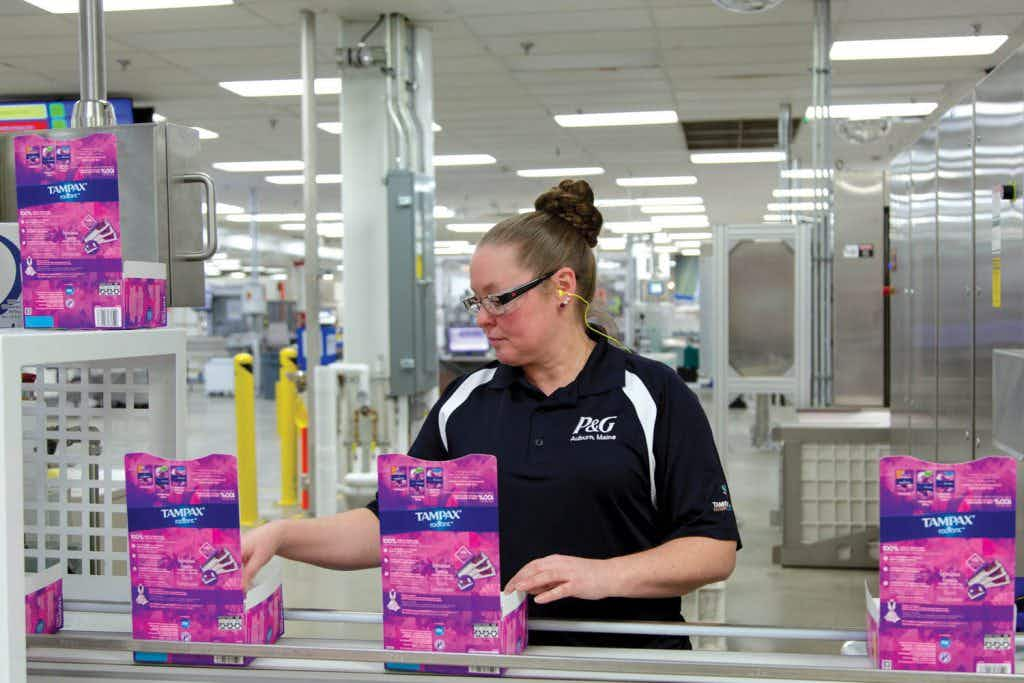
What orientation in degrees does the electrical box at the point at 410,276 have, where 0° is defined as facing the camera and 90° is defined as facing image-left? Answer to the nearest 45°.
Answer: approximately 315°

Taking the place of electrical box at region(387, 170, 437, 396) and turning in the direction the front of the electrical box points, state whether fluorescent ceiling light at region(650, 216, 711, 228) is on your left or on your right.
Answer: on your left

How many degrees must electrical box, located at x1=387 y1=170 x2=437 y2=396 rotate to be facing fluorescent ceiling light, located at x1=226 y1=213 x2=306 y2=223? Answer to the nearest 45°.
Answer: approximately 135° to its left

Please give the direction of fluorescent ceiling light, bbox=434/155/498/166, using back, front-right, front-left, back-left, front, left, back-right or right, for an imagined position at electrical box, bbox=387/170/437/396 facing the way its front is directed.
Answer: back-left

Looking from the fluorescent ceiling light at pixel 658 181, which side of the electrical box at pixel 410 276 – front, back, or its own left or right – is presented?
left

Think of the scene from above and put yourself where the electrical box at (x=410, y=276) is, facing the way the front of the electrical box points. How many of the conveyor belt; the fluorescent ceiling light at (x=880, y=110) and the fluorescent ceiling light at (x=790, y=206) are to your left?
2

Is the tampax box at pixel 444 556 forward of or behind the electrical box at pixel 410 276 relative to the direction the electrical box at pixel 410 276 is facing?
forward

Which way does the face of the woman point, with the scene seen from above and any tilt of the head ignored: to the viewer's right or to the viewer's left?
to the viewer's left

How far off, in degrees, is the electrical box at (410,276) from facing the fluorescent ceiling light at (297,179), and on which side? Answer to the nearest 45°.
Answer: approximately 135° to its left

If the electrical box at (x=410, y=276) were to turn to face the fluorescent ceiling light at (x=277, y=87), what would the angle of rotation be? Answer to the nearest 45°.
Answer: approximately 180°

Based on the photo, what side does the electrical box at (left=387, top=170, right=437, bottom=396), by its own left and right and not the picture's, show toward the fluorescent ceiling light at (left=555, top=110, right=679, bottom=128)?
left

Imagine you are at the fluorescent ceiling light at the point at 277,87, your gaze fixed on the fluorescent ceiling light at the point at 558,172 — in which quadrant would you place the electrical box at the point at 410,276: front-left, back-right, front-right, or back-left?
back-right
